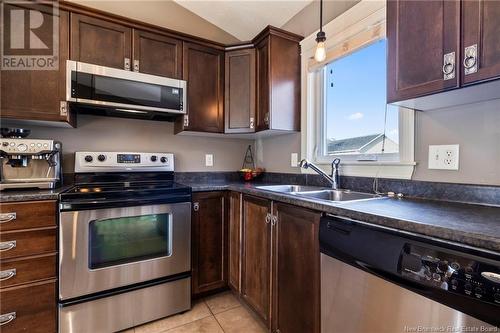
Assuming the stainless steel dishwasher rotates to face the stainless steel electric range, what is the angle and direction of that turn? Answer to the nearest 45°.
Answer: approximately 45° to its right

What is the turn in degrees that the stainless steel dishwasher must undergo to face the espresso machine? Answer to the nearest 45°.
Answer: approximately 45° to its right

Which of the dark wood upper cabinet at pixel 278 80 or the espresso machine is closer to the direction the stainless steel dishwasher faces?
the espresso machine

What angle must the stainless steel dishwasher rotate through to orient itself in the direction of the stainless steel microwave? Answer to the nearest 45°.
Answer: approximately 45° to its right

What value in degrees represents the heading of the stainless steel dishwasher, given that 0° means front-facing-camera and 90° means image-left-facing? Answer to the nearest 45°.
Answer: approximately 45°

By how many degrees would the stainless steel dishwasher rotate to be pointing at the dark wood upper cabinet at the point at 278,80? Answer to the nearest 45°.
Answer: approximately 90° to its right

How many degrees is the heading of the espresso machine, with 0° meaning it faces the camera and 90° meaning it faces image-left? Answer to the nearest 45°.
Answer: approximately 0°

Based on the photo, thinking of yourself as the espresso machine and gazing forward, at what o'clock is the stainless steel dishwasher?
The stainless steel dishwasher is roughly at 11 o'clock from the espresso machine.

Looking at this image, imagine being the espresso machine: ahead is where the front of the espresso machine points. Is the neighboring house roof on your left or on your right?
on your left

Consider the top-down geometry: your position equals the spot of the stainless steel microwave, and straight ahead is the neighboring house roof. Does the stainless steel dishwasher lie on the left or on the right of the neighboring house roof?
right
